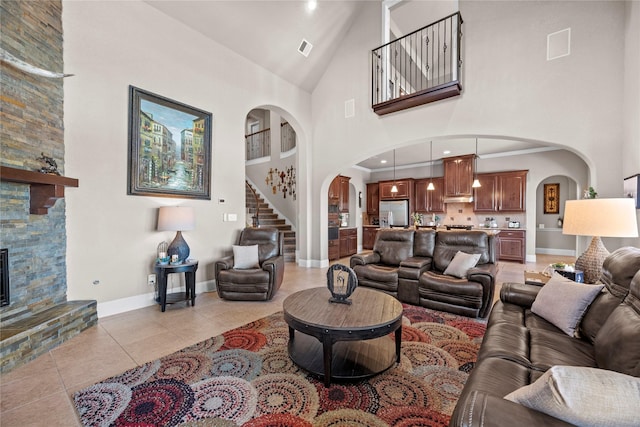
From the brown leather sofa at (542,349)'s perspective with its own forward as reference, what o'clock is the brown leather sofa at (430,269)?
the brown leather sofa at (430,269) is roughly at 2 o'clock from the brown leather sofa at (542,349).

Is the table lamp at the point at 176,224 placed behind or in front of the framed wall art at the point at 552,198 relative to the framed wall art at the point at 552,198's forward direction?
in front

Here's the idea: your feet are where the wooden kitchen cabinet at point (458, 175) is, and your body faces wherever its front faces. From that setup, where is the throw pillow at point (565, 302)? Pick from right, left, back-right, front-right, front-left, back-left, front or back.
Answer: front

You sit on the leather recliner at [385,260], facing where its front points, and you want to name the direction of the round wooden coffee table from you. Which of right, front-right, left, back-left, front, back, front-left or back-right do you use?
front-left

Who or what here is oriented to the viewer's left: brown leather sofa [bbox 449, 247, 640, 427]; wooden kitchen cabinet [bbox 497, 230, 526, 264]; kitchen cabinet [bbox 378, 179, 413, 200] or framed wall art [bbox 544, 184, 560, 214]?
the brown leather sofa

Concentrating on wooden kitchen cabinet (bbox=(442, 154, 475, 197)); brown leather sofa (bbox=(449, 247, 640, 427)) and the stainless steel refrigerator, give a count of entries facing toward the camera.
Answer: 2

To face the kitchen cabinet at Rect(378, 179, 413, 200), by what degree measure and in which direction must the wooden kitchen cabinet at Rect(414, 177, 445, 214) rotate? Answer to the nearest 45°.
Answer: approximately 90° to its right

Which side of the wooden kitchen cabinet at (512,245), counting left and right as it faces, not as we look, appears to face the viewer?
front

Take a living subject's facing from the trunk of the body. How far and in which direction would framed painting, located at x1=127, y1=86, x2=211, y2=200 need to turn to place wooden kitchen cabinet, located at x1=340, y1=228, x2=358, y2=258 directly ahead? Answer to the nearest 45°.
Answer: approximately 90° to its left

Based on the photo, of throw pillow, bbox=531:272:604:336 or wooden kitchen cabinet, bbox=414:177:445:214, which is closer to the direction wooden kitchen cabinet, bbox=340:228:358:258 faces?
the throw pillow

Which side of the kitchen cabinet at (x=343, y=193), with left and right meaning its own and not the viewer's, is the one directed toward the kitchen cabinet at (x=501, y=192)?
left

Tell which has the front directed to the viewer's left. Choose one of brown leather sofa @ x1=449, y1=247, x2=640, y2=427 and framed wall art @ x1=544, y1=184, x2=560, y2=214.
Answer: the brown leather sofa

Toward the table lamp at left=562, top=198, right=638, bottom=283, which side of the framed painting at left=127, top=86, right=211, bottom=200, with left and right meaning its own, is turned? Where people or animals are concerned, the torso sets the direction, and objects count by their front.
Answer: front

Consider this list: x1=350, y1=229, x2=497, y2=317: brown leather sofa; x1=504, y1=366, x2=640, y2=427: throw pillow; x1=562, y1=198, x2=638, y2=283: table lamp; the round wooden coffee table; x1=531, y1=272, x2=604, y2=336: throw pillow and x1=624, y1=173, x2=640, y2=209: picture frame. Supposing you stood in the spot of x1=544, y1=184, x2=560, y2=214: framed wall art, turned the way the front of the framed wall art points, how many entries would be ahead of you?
6

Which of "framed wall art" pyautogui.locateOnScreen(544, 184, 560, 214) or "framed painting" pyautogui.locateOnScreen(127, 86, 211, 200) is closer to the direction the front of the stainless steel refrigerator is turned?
the framed painting

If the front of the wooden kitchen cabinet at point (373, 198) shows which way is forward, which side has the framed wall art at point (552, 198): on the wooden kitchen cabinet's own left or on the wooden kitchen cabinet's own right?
on the wooden kitchen cabinet's own left

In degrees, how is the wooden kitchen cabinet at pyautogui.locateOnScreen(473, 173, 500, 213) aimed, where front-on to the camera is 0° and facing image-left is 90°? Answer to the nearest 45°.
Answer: approximately 0°

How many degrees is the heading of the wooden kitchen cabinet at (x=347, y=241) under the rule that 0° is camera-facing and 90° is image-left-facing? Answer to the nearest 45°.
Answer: approximately 315°

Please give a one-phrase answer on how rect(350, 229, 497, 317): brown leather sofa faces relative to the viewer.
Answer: facing the viewer and to the left of the viewer
